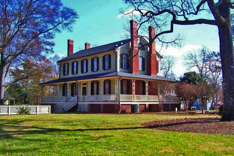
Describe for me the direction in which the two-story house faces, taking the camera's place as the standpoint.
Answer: facing the viewer and to the left of the viewer

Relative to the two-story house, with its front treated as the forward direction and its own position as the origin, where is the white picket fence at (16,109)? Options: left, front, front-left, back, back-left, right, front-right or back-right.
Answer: front

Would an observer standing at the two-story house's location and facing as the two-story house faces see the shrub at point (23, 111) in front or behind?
in front

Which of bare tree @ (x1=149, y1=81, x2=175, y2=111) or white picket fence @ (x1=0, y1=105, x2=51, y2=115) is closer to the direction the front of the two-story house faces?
the white picket fence

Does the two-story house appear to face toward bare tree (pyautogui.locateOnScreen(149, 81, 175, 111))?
no

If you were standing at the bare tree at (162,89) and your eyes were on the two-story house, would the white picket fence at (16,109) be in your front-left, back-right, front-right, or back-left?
front-left
